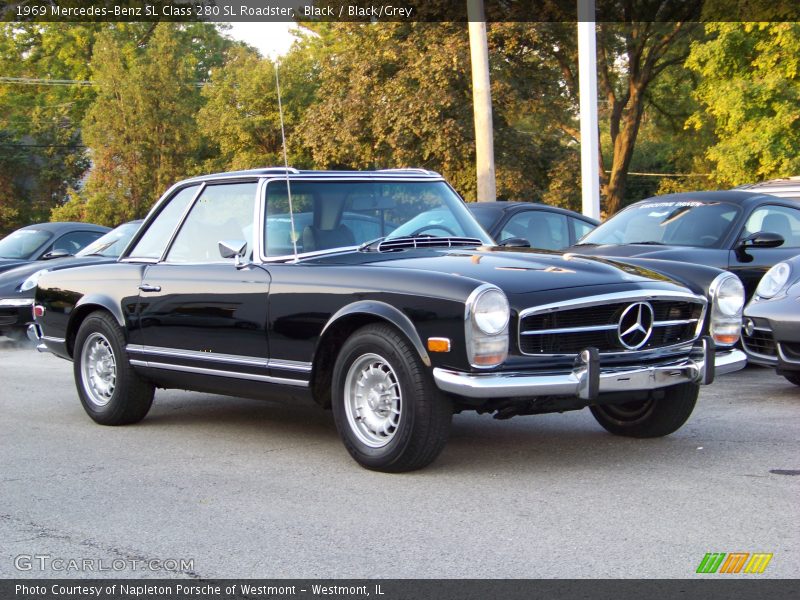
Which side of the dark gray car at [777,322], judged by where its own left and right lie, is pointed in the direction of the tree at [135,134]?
right

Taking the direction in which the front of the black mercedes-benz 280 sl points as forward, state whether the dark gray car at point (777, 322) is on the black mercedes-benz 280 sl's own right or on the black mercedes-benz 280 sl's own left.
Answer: on the black mercedes-benz 280 sl's own left

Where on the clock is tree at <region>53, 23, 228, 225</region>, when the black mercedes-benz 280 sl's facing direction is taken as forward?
The tree is roughly at 7 o'clock from the black mercedes-benz 280 sl.

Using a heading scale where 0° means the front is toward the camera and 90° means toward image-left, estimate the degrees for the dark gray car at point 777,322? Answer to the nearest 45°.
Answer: approximately 45°

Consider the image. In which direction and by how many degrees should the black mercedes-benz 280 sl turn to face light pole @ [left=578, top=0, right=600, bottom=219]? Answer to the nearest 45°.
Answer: approximately 135° to its left

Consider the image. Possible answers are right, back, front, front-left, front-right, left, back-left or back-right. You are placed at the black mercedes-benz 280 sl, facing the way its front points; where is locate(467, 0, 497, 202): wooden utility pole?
back-left

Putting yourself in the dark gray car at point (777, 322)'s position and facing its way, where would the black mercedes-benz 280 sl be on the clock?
The black mercedes-benz 280 sl is roughly at 12 o'clock from the dark gray car.

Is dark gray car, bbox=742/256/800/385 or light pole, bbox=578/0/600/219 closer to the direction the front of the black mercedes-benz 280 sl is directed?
the dark gray car

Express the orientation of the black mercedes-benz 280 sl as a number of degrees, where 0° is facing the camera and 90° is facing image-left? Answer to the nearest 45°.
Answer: approximately 315°

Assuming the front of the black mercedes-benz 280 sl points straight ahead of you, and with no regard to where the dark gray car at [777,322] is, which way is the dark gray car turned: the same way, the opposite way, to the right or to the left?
to the right

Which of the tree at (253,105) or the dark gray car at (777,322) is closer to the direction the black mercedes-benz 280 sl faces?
the dark gray car
